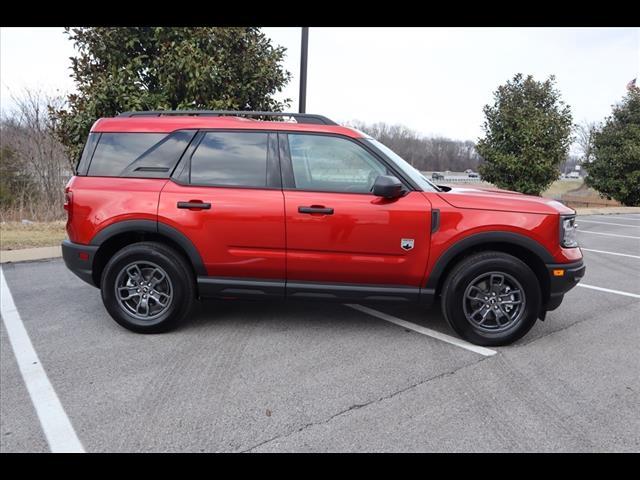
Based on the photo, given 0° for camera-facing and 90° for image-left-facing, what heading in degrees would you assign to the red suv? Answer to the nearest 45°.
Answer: approximately 270°

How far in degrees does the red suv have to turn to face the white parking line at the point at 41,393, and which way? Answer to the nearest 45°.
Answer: approximately 135° to its right

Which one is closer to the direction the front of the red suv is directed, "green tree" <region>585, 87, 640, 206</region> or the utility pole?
the green tree

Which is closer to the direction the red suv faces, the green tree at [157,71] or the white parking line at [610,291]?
the white parking line

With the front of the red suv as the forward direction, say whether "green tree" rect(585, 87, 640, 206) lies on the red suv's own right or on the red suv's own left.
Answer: on the red suv's own left

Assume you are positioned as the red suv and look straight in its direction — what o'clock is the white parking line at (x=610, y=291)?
The white parking line is roughly at 11 o'clock from the red suv.

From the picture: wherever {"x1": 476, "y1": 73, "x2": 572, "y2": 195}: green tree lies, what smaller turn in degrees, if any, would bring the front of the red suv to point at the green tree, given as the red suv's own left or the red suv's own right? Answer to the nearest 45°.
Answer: approximately 45° to the red suv's own left

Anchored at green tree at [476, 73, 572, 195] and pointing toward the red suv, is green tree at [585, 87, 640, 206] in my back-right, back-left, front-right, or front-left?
back-left
